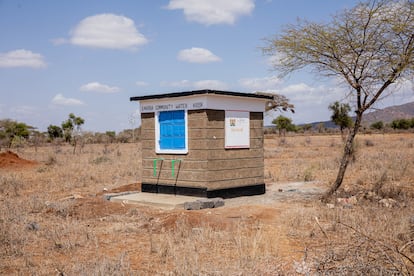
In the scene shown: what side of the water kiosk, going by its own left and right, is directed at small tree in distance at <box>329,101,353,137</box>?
back

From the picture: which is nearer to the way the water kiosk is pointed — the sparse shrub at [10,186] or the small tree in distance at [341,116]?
the sparse shrub

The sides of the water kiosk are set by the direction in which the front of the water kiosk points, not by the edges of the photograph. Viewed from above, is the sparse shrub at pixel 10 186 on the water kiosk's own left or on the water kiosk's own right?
on the water kiosk's own right

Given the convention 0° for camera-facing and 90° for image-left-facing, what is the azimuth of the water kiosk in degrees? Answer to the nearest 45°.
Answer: approximately 45°
